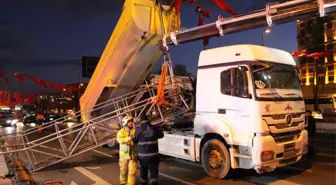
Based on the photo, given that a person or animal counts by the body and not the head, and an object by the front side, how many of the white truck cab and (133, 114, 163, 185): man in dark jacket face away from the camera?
1

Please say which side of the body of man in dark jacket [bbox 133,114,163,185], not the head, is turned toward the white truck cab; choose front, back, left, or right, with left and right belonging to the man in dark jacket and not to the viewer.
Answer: right

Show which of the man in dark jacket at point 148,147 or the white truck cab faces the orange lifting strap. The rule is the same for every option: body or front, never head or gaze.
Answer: the man in dark jacket

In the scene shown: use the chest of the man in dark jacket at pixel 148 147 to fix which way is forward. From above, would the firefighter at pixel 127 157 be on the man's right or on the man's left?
on the man's left

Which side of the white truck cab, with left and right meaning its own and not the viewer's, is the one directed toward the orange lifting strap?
back

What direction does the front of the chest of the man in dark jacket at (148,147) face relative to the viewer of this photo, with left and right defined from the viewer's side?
facing away from the viewer

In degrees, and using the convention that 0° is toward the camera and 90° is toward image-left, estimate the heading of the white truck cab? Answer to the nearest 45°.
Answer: approximately 315°

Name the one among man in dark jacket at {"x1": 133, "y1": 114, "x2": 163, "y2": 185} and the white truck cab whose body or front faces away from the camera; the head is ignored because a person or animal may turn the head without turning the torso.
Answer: the man in dark jacket
